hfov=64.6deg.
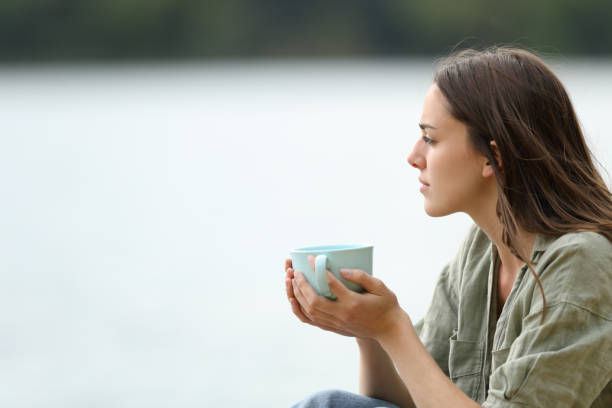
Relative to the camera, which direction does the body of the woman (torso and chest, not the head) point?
to the viewer's left

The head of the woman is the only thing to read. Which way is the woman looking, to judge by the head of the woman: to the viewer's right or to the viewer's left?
to the viewer's left
